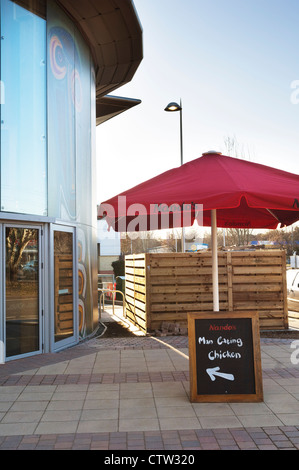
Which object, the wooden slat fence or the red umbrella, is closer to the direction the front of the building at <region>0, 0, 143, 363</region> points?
the red umbrella

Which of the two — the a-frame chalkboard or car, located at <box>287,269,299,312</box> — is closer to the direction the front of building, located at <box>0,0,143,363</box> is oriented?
the a-frame chalkboard

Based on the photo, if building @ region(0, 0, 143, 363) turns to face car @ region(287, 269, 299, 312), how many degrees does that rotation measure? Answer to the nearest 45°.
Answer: approximately 90° to its left

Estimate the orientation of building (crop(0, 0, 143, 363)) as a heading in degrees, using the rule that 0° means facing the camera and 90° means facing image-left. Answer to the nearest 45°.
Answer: approximately 315°

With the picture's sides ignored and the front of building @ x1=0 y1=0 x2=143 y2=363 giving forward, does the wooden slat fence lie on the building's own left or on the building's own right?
on the building's own left

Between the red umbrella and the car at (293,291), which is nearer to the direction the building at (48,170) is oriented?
the red umbrella
